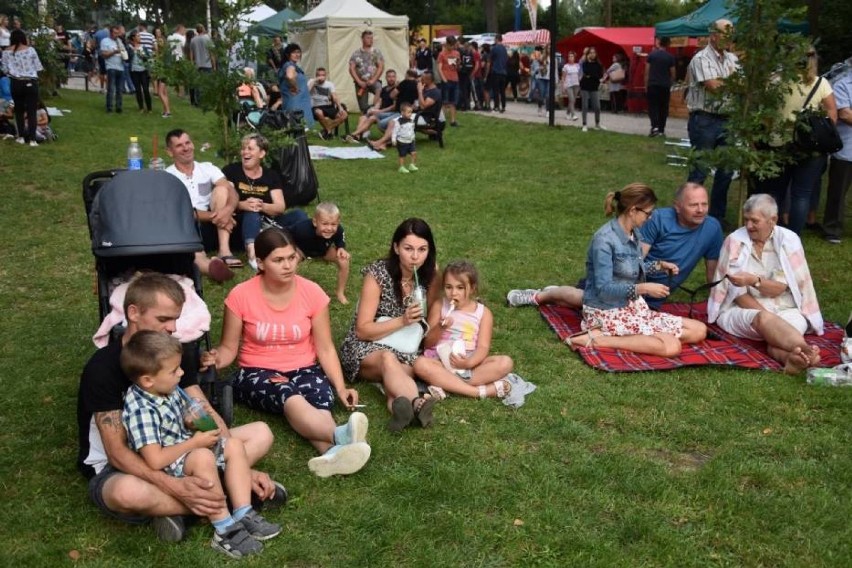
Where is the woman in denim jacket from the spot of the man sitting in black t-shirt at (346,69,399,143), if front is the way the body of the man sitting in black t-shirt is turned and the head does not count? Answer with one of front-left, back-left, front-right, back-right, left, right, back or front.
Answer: front-left

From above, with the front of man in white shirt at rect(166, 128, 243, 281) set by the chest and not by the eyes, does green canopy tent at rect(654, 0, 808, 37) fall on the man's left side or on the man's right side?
on the man's left side

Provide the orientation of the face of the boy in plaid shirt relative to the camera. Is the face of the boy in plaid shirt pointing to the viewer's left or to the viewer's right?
to the viewer's right

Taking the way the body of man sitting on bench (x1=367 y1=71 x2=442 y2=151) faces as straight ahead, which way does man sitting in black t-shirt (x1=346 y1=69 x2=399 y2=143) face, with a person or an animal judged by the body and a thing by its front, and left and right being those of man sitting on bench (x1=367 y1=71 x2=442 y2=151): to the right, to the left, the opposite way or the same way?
the same way

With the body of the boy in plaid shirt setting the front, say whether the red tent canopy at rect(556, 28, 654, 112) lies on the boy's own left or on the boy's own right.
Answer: on the boy's own left

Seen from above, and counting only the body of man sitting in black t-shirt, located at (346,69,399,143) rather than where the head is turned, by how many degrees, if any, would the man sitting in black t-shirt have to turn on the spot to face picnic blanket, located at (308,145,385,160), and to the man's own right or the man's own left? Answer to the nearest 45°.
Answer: approximately 45° to the man's own left

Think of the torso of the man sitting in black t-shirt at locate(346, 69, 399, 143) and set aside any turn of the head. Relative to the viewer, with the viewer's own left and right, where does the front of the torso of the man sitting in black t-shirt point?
facing the viewer and to the left of the viewer

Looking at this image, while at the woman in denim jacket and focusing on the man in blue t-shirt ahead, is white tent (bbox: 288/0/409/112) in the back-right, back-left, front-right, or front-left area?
front-left

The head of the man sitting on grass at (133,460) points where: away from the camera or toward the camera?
toward the camera

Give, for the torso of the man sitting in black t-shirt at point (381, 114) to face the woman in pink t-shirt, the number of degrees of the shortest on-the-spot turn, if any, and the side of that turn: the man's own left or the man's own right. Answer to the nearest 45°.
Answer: approximately 45° to the man's own left

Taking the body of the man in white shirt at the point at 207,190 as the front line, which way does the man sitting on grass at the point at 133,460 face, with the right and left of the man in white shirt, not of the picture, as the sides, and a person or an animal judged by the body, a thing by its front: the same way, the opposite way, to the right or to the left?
the same way

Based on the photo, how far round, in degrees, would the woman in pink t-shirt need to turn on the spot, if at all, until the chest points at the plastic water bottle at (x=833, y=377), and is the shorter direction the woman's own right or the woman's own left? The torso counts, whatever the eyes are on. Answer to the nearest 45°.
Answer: approximately 45° to the woman's own left

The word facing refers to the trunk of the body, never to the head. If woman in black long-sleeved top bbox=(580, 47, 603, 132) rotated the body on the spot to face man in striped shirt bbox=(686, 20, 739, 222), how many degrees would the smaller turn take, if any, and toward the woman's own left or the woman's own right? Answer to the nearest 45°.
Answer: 0° — they already face them

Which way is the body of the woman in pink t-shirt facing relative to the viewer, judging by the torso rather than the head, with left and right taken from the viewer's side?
facing the viewer and to the right of the viewer
